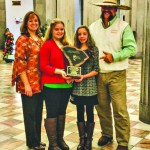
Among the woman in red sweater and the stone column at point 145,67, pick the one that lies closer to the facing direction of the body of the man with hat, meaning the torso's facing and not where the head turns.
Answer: the woman in red sweater

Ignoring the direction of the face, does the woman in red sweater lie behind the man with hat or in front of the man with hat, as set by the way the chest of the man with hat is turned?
in front

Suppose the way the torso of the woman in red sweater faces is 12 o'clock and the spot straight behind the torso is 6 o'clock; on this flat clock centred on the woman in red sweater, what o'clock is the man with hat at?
The man with hat is roughly at 10 o'clock from the woman in red sweater.

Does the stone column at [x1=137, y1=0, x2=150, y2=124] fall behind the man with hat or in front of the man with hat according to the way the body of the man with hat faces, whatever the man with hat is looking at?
behind

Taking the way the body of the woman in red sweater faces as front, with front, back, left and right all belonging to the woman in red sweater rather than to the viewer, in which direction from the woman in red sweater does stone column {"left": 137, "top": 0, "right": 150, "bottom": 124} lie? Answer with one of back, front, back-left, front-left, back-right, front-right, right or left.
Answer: left

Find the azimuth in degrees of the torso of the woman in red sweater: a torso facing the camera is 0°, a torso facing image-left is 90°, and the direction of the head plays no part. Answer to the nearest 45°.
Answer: approximately 315°

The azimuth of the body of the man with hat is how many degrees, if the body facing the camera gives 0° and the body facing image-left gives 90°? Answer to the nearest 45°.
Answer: approximately 45°
